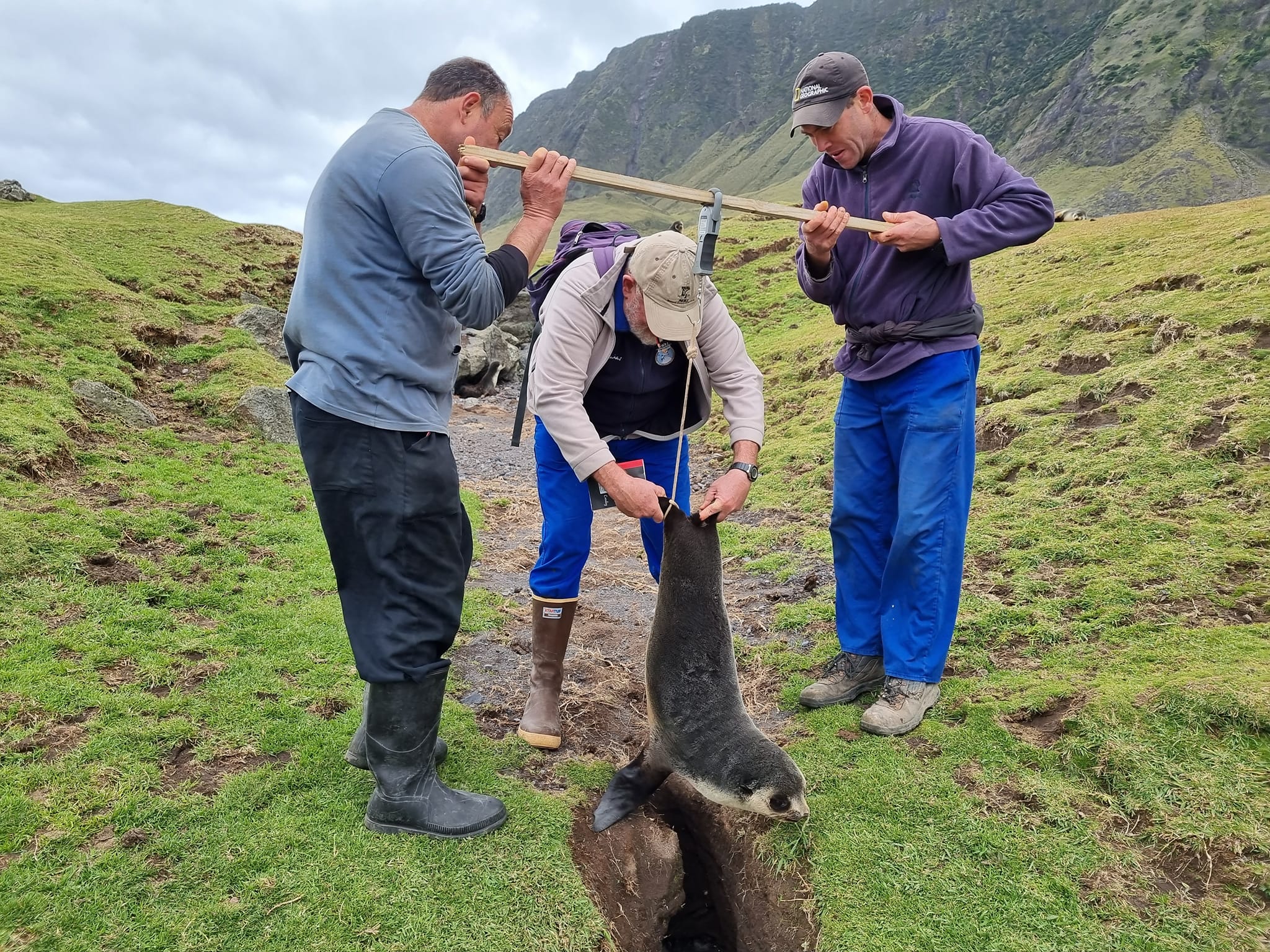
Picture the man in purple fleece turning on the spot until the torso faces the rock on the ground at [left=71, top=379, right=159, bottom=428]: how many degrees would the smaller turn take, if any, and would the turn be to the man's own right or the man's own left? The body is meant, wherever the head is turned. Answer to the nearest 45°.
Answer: approximately 45° to the man's own right

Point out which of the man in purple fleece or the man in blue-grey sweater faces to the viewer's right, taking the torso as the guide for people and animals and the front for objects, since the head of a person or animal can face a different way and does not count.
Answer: the man in blue-grey sweater

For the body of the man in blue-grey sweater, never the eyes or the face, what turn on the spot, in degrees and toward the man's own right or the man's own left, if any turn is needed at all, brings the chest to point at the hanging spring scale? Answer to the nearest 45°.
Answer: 0° — they already face it

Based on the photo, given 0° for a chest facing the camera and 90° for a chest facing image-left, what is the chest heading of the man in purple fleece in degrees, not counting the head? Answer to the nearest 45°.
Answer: approximately 45°

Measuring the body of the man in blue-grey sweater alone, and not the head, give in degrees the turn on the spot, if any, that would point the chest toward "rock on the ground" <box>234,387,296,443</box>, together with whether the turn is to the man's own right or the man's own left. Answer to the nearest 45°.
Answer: approximately 90° to the man's own left

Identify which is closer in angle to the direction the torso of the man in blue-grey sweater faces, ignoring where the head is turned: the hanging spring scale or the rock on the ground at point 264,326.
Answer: the hanging spring scale

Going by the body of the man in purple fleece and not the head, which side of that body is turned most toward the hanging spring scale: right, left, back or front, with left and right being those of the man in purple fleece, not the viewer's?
front

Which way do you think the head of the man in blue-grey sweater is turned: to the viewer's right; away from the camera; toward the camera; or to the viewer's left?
to the viewer's right

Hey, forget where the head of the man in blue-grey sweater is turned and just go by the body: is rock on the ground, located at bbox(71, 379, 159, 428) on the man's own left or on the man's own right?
on the man's own left

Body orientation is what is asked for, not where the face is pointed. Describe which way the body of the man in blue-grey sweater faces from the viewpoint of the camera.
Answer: to the viewer's right

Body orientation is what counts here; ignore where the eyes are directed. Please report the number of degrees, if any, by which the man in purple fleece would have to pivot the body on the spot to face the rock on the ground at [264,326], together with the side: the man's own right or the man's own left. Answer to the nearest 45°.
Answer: approximately 90° to the man's own right

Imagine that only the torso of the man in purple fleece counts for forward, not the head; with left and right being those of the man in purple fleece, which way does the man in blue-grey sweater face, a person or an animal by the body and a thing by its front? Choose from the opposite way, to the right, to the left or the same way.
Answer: the opposite way

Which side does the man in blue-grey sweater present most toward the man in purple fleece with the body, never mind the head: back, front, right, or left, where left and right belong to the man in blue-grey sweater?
front

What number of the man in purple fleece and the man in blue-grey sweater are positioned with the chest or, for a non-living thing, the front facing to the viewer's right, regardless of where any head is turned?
1

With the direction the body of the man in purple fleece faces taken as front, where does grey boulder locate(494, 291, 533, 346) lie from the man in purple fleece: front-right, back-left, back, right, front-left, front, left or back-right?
right
